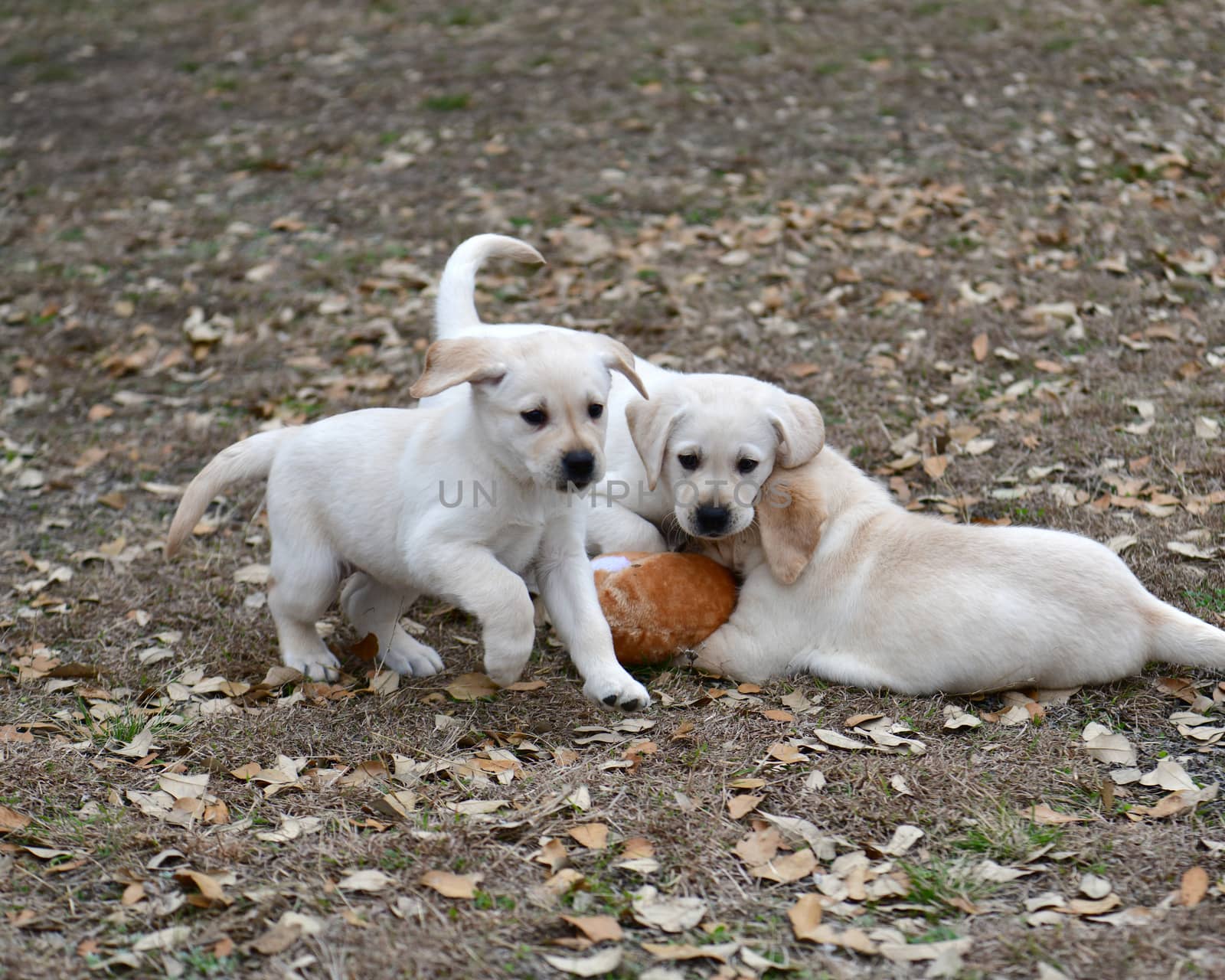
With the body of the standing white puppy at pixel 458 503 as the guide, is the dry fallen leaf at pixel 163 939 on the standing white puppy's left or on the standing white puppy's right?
on the standing white puppy's right

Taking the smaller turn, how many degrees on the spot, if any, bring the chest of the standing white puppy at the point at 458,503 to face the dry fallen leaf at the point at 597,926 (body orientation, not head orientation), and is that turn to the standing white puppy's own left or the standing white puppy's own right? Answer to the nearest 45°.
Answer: approximately 45° to the standing white puppy's own right

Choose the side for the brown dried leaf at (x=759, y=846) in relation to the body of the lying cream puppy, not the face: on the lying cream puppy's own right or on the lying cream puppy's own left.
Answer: on the lying cream puppy's own left

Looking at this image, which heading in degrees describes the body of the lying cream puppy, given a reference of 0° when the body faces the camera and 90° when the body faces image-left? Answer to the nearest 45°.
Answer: approximately 90°

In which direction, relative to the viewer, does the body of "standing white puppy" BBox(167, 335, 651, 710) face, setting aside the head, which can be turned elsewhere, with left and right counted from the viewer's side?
facing the viewer and to the right of the viewer

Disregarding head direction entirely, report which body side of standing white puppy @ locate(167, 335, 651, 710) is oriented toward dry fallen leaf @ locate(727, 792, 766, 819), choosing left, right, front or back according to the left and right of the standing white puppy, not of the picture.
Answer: front

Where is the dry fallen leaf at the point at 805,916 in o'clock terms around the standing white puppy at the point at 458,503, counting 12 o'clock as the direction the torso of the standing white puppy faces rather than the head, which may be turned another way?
The dry fallen leaf is roughly at 1 o'clock from the standing white puppy.

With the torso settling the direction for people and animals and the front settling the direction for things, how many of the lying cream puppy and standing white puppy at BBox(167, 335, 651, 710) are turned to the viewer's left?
1

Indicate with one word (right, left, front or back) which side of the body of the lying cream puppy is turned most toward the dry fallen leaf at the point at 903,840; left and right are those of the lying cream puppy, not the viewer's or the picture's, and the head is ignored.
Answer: left

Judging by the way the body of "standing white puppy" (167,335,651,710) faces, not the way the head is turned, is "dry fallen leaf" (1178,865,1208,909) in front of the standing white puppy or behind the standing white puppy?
in front

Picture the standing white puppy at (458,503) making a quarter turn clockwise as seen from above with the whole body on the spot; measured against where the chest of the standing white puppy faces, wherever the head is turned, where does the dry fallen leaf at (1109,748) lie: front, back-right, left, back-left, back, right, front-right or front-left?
left

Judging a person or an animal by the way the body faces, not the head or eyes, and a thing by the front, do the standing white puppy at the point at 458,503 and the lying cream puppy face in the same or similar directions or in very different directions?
very different directions

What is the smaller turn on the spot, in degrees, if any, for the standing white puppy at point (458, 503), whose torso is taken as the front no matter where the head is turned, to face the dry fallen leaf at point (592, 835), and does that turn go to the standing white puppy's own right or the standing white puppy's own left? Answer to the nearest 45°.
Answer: approximately 45° to the standing white puppy's own right

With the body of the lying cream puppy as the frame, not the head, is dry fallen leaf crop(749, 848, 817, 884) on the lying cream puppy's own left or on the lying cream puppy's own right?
on the lying cream puppy's own left

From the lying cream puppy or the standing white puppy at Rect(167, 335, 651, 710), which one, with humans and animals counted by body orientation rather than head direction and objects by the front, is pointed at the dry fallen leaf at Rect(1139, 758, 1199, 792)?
the standing white puppy

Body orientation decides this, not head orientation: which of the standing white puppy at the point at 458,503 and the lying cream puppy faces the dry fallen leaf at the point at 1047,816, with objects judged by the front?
the standing white puppy
